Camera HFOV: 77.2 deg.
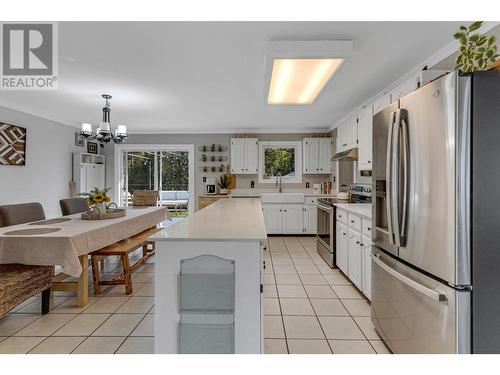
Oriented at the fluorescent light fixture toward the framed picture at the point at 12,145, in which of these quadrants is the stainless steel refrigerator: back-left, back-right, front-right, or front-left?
back-left

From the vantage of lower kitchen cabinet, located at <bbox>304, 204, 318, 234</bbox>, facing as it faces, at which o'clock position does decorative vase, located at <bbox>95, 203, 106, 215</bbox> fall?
The decorative vase is roughly at 1 o'clock from the lower kitchen cabinet.

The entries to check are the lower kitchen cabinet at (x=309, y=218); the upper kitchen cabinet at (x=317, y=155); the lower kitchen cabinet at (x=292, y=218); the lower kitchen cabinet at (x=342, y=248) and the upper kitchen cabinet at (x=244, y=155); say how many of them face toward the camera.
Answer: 4

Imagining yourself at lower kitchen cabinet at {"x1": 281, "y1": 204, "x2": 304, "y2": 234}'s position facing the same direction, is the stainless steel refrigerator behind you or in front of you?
in front

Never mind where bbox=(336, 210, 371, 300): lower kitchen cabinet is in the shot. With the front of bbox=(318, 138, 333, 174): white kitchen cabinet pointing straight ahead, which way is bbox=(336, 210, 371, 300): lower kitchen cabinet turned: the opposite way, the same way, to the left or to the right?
to the right

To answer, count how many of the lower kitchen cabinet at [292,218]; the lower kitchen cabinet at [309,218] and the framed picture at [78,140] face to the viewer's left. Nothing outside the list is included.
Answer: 0

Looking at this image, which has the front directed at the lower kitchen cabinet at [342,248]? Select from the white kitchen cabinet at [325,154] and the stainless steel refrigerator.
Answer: the white kitchen cabinet

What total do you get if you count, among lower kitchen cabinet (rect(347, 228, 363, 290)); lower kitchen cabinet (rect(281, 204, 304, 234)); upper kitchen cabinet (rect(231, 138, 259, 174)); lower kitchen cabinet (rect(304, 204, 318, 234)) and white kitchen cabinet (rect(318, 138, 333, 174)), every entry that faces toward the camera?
4

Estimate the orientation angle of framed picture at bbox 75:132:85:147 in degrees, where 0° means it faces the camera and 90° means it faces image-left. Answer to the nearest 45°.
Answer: approximately 315°

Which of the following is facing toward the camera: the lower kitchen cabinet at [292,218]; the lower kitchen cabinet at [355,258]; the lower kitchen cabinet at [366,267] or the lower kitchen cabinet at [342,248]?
the lower kitchen cabinet at [292,218]

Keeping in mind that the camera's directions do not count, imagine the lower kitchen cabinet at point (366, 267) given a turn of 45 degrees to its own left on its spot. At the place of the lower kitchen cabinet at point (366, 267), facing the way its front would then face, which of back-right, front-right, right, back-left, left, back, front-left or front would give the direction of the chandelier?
front-right

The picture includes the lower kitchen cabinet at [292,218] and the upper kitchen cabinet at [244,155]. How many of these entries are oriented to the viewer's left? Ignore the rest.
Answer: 0

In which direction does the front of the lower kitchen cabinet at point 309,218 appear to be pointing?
toward the camera

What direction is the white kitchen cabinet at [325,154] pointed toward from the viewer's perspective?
toward the camera

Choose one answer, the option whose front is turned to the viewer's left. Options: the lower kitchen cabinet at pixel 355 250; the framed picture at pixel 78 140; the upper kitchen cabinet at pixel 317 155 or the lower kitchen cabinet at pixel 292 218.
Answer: the lower kitchen cabinet at pixel 355 250

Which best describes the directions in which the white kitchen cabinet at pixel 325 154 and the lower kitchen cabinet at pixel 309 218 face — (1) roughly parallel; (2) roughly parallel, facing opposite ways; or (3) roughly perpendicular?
roughly parallel

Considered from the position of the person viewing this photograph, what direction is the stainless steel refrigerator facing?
facing the viewer and to the left of the viewer

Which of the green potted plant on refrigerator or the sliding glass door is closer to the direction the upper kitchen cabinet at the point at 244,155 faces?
the green potted plant on refrigerator

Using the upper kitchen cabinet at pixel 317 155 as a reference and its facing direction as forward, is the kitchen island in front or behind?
in front
